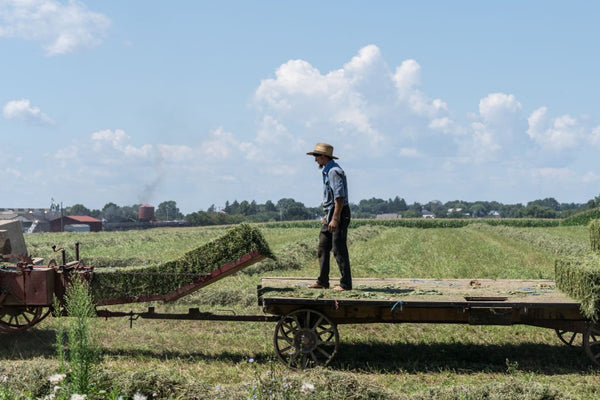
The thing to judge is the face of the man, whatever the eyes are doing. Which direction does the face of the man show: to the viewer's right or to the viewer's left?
to the viewer's left

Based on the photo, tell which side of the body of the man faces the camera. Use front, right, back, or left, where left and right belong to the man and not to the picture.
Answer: left
